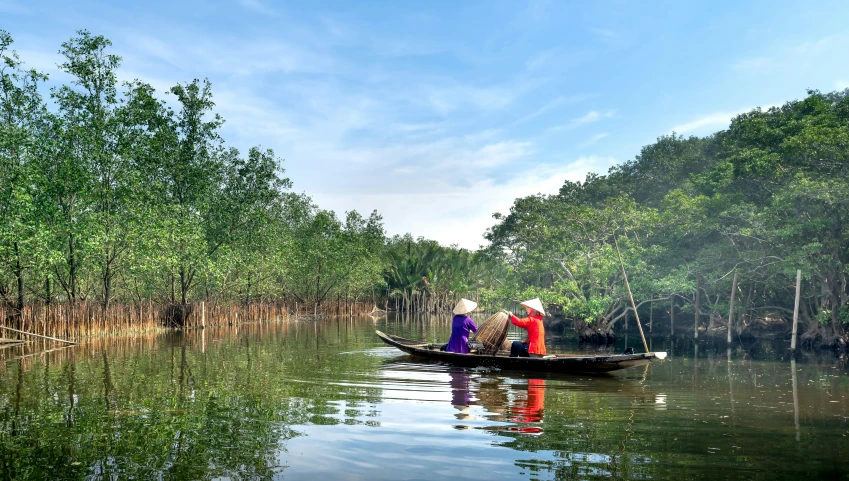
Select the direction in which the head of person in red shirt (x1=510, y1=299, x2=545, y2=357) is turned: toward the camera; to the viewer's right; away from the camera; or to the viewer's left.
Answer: to the viewer's left

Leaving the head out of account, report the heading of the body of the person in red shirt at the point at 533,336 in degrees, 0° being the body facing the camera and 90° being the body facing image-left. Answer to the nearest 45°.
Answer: approximately 90°
